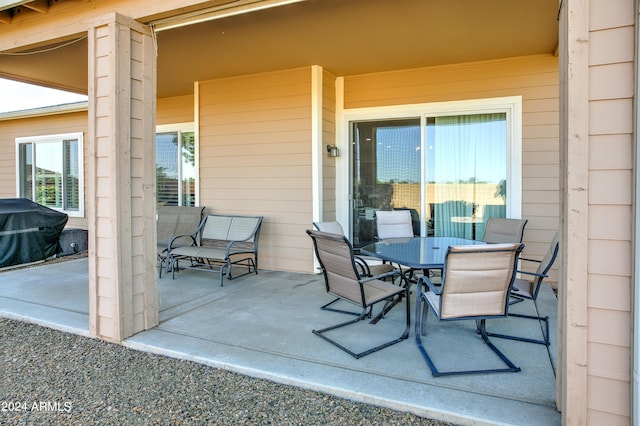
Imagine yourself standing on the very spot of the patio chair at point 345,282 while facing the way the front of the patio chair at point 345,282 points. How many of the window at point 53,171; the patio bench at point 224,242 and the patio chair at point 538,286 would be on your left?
2

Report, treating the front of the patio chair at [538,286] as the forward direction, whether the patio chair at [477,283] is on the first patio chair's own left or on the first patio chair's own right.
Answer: on the first patio chair's own left

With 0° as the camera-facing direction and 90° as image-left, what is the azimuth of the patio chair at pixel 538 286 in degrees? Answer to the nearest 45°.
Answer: approximately 90°

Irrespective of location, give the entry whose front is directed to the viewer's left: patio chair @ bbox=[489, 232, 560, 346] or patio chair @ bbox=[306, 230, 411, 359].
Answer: patio chair @ bbox=[489, 232, 560, 346]

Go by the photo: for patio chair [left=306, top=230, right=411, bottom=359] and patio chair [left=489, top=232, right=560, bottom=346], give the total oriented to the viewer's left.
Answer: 1

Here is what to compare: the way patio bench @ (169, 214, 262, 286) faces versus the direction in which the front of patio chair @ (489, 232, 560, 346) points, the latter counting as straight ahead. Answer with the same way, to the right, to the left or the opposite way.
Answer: to the left

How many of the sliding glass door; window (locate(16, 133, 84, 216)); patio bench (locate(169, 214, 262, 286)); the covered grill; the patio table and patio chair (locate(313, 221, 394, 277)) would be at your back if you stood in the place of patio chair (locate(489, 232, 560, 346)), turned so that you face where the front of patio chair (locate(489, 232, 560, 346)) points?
0

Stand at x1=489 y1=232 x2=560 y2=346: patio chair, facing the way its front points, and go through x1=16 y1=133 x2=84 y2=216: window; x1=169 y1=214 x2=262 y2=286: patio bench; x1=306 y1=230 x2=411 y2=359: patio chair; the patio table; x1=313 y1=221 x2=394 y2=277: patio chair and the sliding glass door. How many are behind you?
0

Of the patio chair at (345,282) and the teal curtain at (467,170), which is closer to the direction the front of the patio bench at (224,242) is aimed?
the patio chair

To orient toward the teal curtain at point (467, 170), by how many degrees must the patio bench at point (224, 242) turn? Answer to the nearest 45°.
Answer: approximately 90° to its left

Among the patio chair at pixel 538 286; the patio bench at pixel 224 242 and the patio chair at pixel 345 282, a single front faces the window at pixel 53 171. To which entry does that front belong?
the patio chair at pixel 538 286

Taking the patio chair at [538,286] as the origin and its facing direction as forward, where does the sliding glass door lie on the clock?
The sliding glass door is roughly at 2 o'clock from the patio chair.

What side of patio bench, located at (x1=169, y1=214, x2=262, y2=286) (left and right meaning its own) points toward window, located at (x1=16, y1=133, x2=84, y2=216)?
right

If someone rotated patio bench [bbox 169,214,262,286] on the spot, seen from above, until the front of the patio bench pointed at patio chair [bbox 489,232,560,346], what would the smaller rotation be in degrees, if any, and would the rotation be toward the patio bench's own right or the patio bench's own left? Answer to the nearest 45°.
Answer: approximately 90° to the patio bench's own left

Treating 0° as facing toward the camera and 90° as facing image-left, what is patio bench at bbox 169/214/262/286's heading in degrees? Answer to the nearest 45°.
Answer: approximately 45°

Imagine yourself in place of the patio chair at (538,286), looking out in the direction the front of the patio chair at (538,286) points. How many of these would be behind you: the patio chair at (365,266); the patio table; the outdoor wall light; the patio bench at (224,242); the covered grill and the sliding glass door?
0

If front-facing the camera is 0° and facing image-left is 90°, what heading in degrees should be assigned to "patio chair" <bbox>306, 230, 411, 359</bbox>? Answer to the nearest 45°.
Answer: approximately 225°

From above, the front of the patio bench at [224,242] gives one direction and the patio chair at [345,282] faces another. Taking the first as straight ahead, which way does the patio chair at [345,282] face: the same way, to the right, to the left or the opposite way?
the opposite way
